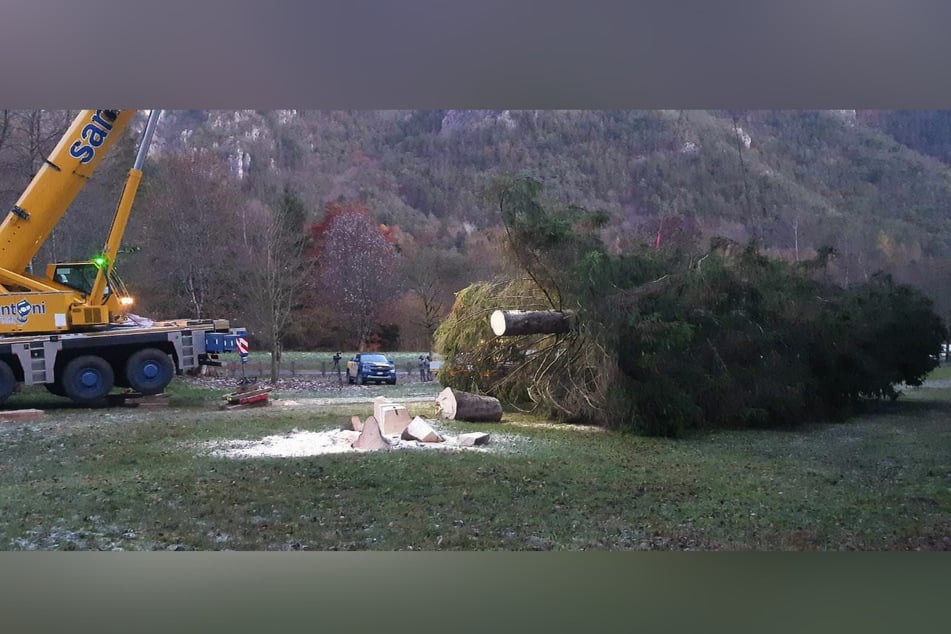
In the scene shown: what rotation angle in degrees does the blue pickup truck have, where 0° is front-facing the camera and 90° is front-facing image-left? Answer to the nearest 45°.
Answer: approximately 315°

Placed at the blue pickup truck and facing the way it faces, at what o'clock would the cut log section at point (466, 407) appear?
The cut log section is roughly at 11 o'clock from the blue pickup truck.
